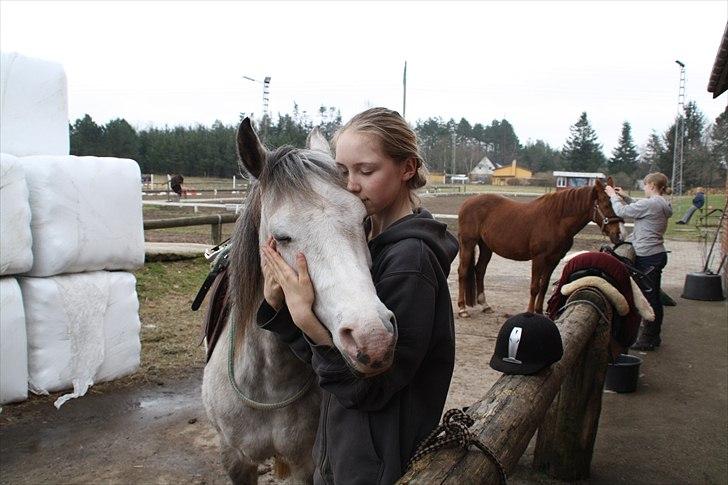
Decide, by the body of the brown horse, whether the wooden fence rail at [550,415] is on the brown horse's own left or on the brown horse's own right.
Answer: on the brown horse's own right

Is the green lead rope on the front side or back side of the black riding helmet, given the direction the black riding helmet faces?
on the front side

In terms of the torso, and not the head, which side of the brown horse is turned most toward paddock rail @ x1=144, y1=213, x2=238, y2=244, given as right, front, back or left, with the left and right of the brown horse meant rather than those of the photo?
back

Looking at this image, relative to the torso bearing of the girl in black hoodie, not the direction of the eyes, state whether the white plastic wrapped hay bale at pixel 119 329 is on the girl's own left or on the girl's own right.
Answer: on the girl's own right

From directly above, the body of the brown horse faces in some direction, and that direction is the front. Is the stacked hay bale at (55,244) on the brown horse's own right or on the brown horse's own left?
on the brown horse's own right

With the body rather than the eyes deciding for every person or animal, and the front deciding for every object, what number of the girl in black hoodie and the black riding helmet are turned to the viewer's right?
0

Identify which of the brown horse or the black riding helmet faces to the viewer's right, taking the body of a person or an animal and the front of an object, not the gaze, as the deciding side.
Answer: the brown horse

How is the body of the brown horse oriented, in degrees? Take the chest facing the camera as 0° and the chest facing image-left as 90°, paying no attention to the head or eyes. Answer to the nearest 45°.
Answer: approximately 270°

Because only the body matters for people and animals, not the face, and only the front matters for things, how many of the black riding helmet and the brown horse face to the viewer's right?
1

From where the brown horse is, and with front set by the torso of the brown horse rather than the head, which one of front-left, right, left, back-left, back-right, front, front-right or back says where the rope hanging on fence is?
right

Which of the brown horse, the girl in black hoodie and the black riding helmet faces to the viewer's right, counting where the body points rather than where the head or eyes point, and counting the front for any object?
the brown horse

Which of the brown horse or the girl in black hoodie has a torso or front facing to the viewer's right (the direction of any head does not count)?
the brown horse
